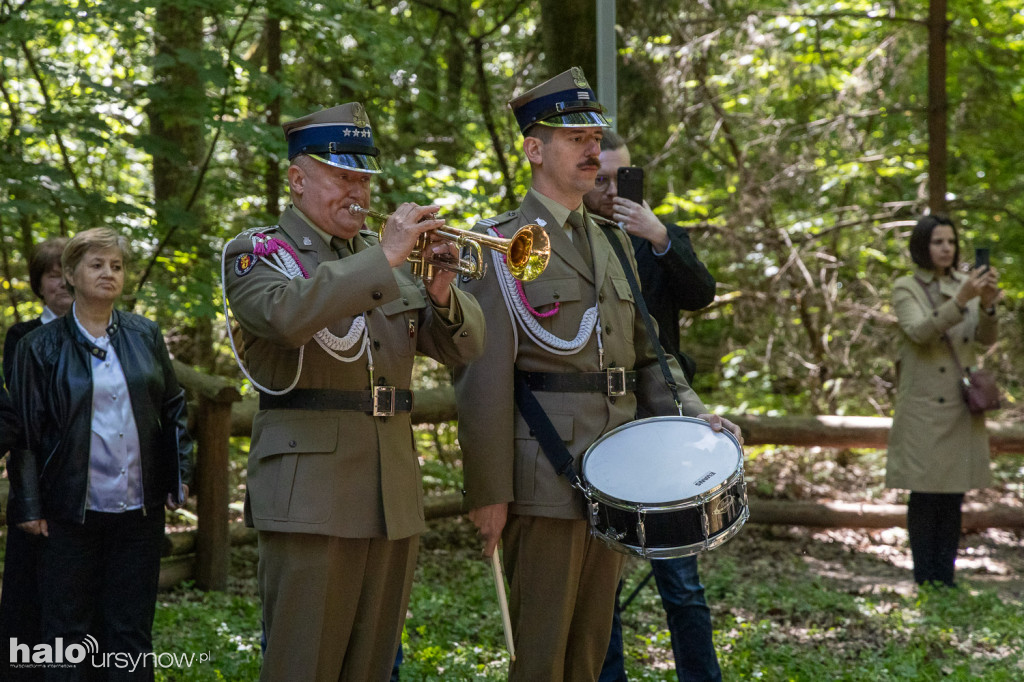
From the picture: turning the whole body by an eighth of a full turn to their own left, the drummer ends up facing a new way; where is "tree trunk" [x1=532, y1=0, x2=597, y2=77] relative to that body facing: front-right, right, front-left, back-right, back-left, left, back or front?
left

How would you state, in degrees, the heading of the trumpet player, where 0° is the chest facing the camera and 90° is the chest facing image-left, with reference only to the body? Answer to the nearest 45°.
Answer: approximately 315°

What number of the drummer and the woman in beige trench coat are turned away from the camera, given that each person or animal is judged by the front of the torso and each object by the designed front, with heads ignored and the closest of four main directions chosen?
0

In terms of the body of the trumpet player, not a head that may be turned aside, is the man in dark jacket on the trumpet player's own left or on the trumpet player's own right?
on the trumpet player's own left

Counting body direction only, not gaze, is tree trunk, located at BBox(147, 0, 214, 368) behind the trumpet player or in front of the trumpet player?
behind

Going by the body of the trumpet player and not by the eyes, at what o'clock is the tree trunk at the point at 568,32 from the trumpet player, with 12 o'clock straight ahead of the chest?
The tree trunk is roughly at 8 o'clock from the trumpet player.

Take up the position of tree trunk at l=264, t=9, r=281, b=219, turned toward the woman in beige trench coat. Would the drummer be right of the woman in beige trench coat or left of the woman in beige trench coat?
right

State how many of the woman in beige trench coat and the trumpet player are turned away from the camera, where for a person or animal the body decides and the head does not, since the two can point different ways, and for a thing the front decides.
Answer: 0

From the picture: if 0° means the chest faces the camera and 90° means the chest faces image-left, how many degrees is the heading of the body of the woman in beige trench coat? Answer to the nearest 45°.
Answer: approximately 315°

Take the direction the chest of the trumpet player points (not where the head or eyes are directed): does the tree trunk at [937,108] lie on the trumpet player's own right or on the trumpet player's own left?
on the trumpet player's own left

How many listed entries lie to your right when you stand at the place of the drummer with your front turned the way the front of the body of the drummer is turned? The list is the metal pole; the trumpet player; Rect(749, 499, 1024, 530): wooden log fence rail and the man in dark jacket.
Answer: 1

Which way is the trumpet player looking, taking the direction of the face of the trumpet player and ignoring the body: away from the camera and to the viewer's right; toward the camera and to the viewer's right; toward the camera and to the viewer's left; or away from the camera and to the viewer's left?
toward the camera and to the viewer's right

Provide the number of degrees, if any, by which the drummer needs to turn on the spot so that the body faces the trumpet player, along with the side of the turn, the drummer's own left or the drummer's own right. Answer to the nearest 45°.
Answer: approximately 90° to the drummer's own right

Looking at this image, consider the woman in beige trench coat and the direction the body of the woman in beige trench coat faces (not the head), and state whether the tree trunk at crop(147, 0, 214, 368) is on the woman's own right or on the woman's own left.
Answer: on the woman's own right

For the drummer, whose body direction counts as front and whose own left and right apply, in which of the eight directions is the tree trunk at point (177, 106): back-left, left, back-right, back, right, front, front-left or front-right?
back
